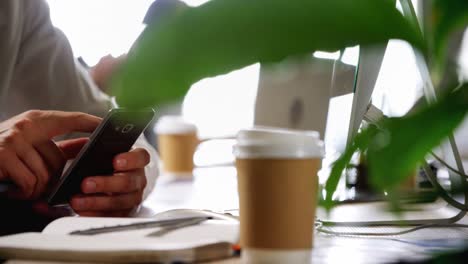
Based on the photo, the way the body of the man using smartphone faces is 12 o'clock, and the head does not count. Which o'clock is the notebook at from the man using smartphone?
The notebook is roughly at 1 o'clock from the man using smartphone.

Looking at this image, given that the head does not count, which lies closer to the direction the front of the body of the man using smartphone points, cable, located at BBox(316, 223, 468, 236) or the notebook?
the cable

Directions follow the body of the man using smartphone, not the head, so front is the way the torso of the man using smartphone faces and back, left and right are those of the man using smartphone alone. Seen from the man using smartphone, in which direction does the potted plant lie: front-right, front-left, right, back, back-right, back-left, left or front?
front-right

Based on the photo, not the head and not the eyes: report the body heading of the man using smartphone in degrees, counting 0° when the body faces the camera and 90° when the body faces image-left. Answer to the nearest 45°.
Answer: approximately 315°

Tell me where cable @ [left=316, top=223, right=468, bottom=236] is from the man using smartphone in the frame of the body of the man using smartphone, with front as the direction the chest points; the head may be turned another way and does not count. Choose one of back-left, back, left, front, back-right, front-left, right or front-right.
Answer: front

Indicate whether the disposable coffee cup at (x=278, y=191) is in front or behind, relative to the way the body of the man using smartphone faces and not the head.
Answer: in front
